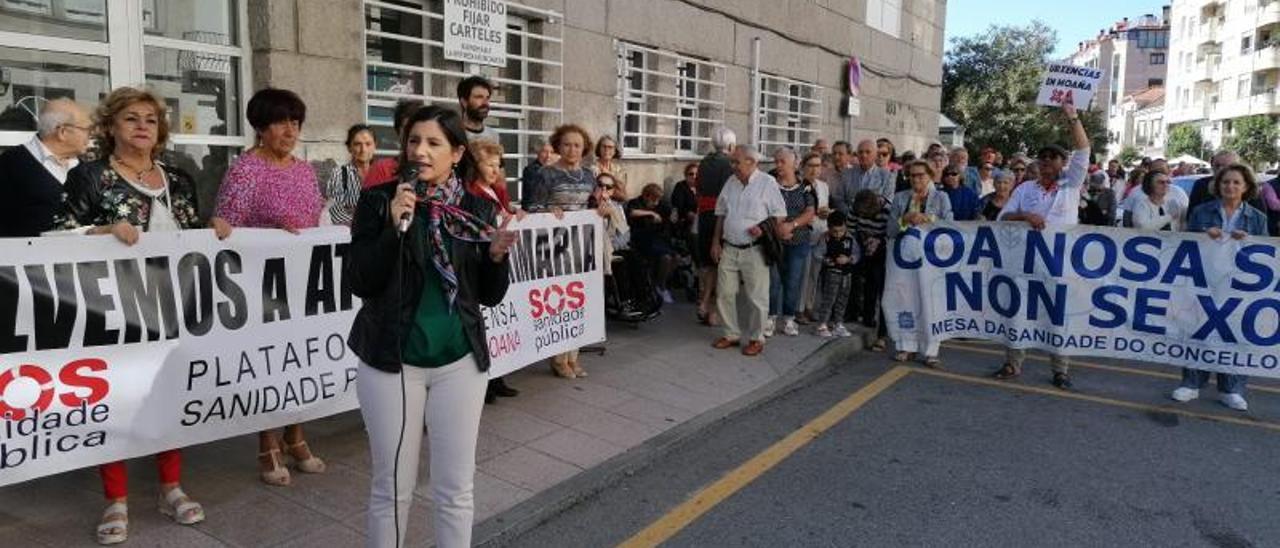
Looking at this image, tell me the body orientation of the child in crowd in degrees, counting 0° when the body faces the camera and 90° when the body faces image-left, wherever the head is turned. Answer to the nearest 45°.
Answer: approximately 0°

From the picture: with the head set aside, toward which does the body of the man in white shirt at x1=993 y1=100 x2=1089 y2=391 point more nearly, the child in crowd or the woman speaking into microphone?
the woman speaking into microphone

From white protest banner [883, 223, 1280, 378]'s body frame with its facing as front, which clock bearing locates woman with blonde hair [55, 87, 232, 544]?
The woman with blonde hair is roughly at 1 o'clock from the white protest banner.

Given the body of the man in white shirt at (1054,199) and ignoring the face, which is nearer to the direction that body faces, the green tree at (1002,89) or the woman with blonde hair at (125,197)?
the woman with blonde hair

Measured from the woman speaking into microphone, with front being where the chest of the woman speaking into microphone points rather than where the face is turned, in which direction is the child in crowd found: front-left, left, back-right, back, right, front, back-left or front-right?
back-left
